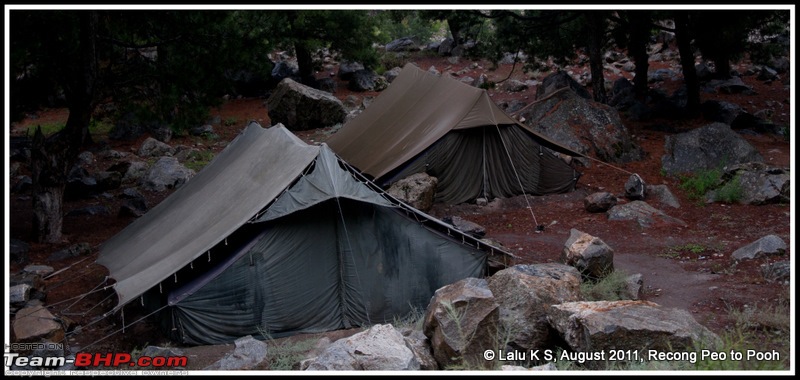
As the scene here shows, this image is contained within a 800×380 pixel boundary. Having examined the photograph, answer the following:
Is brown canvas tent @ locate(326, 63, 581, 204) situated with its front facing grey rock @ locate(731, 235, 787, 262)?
yes

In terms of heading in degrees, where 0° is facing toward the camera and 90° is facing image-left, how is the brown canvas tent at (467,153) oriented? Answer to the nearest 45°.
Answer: approximately 315°

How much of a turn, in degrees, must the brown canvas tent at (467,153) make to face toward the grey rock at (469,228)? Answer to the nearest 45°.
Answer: approximately 45° to its right

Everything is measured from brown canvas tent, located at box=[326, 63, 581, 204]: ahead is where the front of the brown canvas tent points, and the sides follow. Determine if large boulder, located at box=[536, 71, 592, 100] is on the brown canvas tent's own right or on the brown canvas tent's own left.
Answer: on the brown canvas tent's own left

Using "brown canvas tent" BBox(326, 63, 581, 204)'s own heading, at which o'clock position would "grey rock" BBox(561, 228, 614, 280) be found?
The grey rock is roughly at 1 o'clock from the brown canvas tent.

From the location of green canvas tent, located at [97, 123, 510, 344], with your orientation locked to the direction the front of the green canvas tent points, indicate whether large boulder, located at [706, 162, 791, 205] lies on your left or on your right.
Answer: on your left

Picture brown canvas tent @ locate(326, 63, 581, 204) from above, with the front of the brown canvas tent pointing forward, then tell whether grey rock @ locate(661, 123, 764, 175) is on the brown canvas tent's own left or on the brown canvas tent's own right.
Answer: on the brown canvas tent's own left

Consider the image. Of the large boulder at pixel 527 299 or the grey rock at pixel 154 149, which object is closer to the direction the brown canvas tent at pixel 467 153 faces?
the large boulder

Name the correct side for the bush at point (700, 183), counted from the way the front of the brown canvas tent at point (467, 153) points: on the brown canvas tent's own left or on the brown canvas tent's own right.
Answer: on the brown canvas tent's own left

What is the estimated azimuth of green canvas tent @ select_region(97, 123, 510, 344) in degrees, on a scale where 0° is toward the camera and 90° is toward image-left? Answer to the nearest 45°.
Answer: approximately 315°

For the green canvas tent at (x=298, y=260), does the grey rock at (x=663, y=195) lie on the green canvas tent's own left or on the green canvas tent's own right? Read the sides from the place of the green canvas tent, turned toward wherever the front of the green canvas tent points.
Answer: on the green canvas tent's own left

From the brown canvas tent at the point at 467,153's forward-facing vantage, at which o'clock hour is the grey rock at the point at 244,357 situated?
The grey rock is roughly at 2 o'clock from the brown canvas tent.
